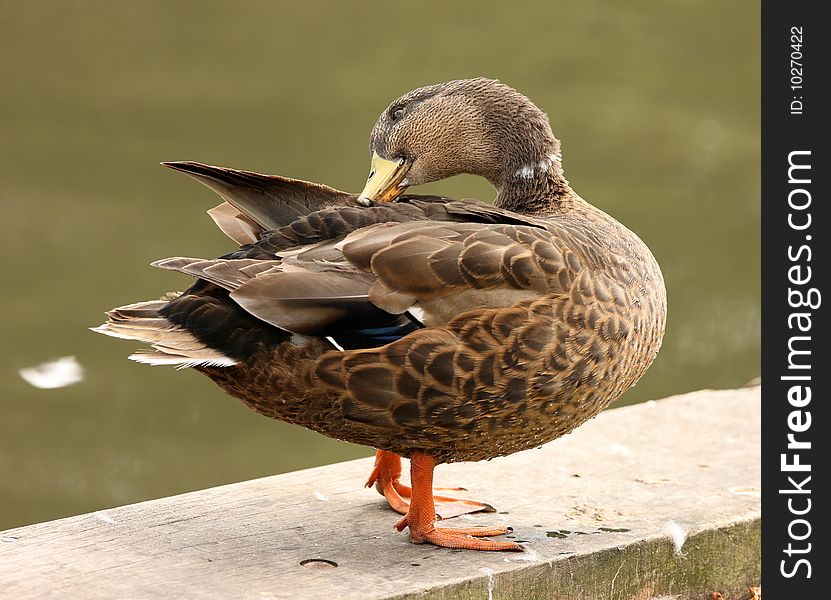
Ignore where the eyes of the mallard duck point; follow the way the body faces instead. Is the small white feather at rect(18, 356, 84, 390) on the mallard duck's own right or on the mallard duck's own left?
on the mallard duck's own left

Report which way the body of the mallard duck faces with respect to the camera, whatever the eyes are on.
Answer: to the viewer's right
